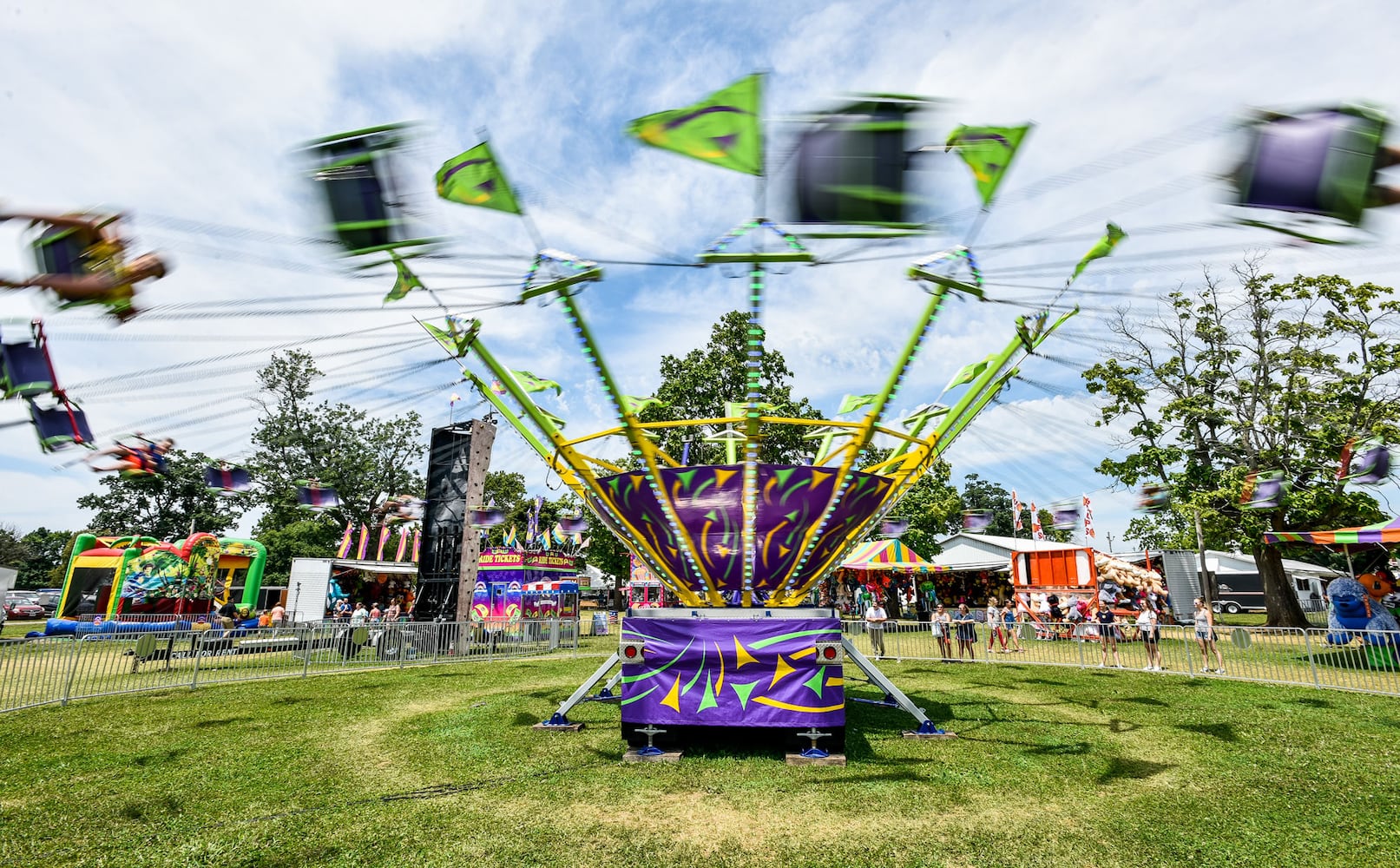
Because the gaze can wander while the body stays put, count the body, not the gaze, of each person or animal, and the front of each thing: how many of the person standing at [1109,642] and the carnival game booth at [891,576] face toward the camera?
2

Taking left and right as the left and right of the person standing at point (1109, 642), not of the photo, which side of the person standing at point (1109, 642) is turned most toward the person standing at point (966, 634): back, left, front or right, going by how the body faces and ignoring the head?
right

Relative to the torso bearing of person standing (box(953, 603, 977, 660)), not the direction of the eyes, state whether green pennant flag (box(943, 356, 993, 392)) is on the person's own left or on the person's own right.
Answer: on the person's own left

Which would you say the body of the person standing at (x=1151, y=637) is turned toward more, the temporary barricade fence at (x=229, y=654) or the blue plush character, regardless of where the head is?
the temporary barricade fence

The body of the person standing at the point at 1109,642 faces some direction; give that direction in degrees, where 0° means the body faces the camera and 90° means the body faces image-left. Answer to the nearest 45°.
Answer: approximately 0°

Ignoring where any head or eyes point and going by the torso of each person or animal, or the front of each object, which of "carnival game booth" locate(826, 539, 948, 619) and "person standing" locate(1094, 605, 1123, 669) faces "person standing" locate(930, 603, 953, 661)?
the carnival game booth

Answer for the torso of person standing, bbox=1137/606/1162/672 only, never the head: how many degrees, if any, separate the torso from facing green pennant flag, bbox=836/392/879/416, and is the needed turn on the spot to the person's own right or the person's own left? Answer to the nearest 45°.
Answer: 0° — they already face it

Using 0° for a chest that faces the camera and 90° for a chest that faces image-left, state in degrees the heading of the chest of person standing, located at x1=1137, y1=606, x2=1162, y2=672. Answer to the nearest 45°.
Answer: approximately 45°
